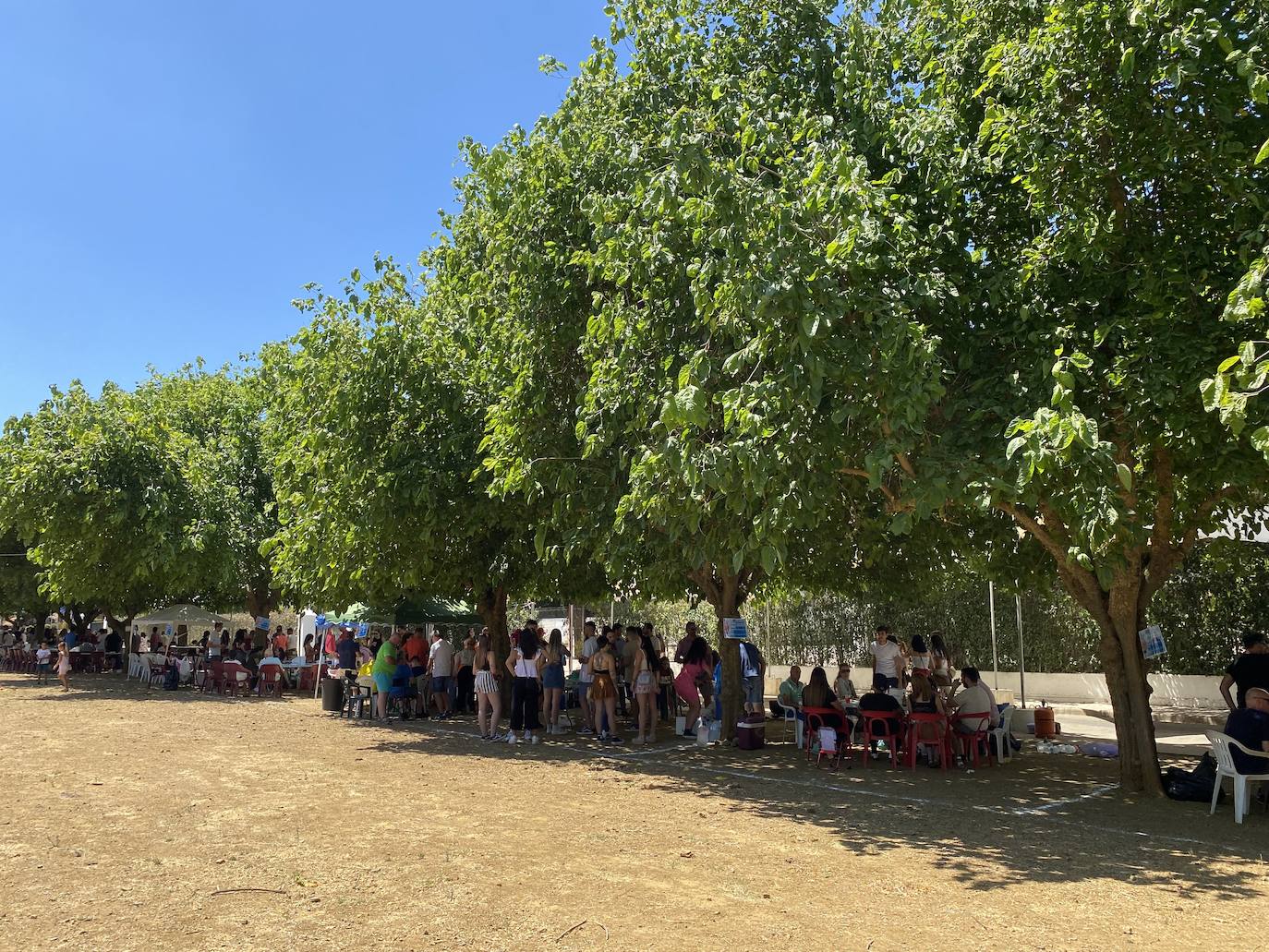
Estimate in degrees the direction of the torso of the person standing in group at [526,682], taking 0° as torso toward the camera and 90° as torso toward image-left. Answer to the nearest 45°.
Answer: approximately 180°

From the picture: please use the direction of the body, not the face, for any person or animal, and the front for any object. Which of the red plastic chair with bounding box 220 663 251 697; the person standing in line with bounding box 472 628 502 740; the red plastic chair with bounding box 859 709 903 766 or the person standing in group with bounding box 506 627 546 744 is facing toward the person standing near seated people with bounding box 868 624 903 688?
the red plastic chair with bounding box 859 709 903 766

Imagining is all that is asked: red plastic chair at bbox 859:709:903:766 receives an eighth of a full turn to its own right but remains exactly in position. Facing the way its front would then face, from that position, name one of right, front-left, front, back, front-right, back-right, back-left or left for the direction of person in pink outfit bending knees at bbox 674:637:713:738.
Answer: left

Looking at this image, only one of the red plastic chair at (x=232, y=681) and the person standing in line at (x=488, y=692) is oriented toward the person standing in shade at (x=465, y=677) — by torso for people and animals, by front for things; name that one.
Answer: the person standing in line at (x=488, y=692)

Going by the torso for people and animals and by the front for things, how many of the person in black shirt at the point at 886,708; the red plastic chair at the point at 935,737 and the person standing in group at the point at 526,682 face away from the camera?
3

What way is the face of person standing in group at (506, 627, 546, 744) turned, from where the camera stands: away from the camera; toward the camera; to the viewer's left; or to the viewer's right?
away from the camera

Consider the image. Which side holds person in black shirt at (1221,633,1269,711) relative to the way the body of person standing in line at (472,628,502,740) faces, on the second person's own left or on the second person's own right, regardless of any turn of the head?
on the second person's own right

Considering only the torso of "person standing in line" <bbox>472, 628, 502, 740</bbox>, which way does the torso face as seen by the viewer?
away from the camera

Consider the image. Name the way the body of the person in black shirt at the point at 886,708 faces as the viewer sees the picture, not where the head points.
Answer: away from the camera

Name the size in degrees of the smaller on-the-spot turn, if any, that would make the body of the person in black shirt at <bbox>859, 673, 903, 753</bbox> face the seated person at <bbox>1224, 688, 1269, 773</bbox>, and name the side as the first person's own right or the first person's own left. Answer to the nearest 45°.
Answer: approximately 135° to the first person's own right

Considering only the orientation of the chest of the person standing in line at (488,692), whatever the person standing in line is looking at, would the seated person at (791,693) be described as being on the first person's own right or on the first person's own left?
on the first person's own right

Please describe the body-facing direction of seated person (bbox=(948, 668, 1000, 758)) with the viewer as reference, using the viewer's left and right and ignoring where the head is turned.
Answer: facing away from the viewer and to the left of the viewer

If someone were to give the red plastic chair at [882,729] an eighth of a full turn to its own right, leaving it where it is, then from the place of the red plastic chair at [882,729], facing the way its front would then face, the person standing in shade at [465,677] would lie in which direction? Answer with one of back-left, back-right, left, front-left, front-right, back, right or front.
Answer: left

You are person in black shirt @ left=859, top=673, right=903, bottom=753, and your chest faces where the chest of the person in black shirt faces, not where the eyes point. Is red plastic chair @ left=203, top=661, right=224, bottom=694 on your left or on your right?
on your left

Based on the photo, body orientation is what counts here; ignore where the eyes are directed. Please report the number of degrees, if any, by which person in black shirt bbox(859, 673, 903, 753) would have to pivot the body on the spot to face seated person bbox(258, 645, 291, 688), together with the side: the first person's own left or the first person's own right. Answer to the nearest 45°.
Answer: approximately 45° to the first person's own left
